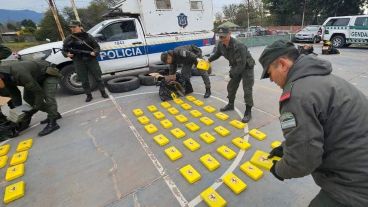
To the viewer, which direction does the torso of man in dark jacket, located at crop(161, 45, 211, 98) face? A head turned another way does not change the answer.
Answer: to the viewer's left

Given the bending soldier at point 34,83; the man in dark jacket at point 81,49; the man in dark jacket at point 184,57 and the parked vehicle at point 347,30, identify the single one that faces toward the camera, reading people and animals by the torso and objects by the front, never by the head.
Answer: the man in dark jacket at point 81,49

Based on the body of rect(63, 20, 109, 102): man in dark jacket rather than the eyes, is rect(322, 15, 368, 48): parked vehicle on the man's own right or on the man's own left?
on the man's own left

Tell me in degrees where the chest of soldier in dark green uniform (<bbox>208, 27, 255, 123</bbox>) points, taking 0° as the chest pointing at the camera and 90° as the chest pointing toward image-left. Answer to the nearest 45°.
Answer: approximately 45°

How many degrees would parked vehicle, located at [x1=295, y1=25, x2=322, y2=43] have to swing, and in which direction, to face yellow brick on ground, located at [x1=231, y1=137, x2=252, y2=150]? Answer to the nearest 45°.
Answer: approximately 45° to its left

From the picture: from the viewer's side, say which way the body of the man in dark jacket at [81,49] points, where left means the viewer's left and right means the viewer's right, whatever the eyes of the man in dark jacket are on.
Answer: facing the viewer

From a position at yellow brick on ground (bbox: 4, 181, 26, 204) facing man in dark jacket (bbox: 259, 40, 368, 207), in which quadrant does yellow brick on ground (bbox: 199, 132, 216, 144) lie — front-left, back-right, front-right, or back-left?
front-left

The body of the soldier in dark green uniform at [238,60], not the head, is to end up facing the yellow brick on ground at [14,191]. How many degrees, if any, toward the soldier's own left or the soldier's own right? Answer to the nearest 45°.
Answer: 0° — they already face it

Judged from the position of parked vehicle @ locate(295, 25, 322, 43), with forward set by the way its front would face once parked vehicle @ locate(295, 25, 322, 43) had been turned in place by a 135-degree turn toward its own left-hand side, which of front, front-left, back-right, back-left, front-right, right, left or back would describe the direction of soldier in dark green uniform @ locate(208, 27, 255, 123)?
right

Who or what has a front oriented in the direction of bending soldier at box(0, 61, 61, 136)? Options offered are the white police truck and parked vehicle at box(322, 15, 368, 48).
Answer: the white police truck

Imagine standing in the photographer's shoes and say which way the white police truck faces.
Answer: facing the viewer and to the left of the viewer
